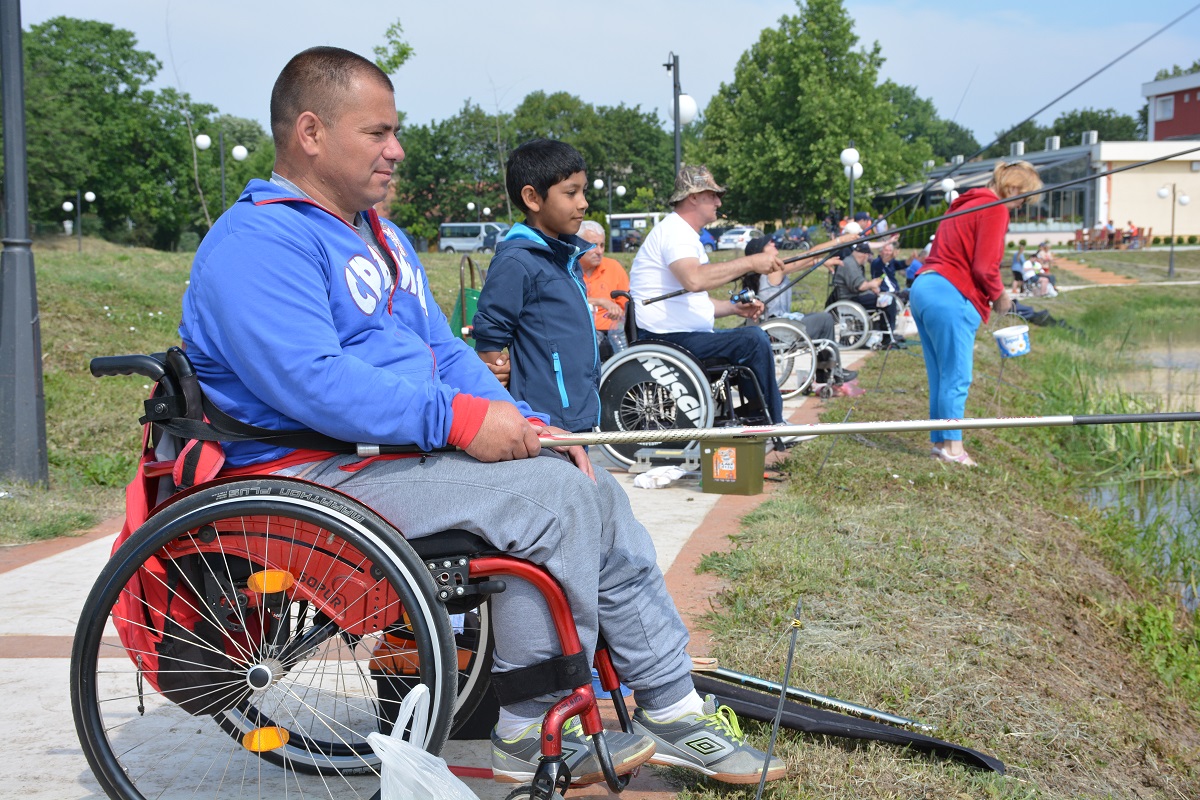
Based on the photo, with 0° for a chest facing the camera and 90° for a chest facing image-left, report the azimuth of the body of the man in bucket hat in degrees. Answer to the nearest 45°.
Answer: approximately 270°

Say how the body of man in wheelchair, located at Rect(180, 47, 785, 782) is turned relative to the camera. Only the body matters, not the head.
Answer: to the viewer's right

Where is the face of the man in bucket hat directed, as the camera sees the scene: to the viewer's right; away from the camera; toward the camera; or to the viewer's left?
to the viewer's right

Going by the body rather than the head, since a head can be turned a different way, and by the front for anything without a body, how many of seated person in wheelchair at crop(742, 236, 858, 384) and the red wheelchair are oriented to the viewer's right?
2

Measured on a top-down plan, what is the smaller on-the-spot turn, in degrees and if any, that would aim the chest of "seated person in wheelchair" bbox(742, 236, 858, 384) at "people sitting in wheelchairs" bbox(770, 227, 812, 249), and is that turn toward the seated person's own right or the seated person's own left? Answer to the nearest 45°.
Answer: approximately 90° to the seated person's own left

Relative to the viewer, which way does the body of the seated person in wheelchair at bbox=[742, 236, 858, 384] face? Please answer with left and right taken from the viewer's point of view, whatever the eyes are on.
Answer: facing to the right of the viewer

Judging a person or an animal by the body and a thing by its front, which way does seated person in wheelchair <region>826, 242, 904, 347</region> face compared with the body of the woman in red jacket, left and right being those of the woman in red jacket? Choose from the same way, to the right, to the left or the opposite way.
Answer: the same way

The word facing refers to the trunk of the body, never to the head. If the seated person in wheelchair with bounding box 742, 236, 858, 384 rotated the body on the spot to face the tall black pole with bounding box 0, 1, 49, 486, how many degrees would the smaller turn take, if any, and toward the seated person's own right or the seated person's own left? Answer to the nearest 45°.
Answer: approximately 135° to the seated person's own right

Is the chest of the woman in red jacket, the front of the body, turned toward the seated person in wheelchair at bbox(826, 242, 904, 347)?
no

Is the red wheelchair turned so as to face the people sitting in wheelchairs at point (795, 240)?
no

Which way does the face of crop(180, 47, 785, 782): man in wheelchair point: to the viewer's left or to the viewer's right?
to the viewer's right

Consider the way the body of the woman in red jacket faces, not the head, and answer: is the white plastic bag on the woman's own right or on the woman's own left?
on the woman's own right

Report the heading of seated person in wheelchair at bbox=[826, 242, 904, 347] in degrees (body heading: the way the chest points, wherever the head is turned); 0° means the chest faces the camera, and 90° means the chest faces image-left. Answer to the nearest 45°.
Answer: approximately 270°

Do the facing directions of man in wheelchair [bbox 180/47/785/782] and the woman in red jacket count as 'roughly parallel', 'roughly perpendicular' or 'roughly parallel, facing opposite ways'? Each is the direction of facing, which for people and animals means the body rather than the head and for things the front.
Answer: roughly parallel

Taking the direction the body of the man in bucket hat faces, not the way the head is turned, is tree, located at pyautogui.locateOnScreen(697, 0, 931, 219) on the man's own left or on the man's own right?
on the man's own left

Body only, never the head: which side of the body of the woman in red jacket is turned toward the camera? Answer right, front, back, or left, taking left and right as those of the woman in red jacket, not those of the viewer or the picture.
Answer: right

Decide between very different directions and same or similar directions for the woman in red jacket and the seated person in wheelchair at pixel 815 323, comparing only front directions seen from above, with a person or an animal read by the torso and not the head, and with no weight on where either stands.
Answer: same or similar directions

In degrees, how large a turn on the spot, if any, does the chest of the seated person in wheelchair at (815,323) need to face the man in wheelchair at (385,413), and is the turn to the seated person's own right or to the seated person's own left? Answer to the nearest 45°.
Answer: approximately 90° to the seated person's own right
